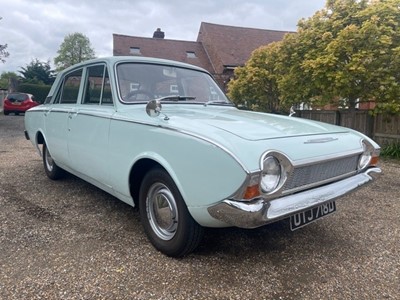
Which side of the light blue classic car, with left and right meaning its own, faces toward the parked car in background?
back

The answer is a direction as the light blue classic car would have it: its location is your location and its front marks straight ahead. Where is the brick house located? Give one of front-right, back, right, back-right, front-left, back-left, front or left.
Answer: back-left

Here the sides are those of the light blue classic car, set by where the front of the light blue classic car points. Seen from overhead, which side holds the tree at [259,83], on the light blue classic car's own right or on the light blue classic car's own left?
on the light blue classic car's own left

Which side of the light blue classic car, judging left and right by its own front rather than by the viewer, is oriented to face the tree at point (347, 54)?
left

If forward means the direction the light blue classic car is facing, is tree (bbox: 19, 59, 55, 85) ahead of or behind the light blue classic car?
behind

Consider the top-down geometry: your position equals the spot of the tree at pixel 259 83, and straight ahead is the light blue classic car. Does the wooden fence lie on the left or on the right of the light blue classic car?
left

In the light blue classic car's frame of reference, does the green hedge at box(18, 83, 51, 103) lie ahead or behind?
behind

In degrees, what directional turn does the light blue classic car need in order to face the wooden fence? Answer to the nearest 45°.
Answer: approximately 90° to its left

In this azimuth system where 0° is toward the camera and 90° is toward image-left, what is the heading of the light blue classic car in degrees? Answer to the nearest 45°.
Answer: approximately 315°
